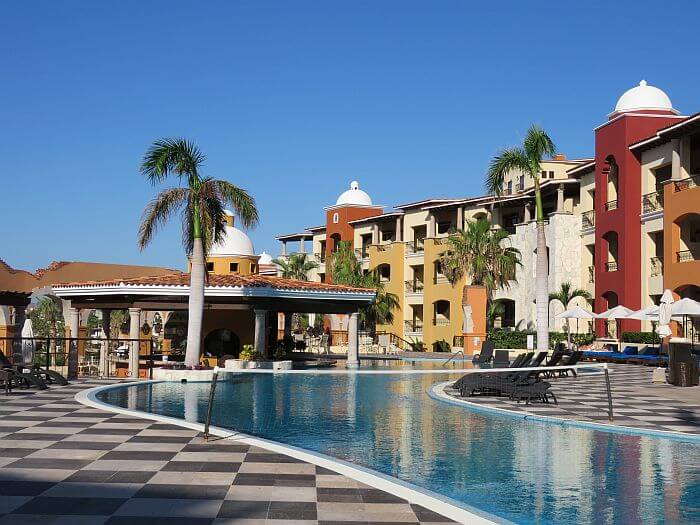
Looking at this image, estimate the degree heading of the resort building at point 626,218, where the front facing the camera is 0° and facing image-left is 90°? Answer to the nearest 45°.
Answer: approximately 45°

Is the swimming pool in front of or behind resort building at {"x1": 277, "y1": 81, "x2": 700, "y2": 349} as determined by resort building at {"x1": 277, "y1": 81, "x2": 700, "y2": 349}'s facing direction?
in front

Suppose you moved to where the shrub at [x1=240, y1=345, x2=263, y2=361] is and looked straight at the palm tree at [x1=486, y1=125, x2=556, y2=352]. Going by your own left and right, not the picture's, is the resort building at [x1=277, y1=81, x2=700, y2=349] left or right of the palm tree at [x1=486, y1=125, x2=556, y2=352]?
left

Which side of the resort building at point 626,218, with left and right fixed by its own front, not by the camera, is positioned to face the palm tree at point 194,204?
front

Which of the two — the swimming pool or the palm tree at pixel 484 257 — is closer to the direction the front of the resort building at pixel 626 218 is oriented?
the swimming pool

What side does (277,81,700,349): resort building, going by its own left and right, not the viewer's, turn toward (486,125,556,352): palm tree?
front
